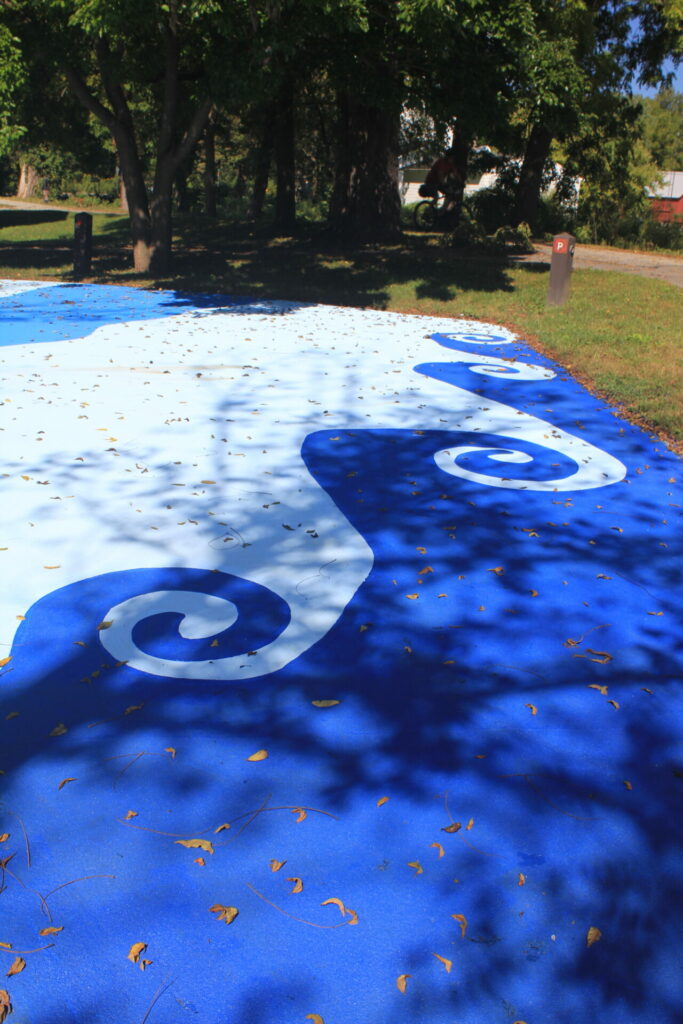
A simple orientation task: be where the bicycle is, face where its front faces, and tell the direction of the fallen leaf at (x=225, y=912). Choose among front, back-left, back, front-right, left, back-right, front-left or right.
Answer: right

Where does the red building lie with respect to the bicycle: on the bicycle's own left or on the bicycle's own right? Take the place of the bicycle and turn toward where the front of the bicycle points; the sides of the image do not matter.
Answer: on the bicycle's own right

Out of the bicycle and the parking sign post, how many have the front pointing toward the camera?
1

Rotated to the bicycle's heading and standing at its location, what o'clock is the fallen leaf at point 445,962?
The fallen leaf is roughly at 3 o'clock from the bicycle.

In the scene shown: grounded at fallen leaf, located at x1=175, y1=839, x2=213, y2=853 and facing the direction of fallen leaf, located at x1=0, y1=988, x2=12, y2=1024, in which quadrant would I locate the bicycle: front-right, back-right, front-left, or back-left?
back-right

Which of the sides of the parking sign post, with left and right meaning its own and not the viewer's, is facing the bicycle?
back

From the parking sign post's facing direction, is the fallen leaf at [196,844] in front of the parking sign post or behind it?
in front

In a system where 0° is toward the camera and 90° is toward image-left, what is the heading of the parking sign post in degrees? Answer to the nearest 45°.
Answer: approximately 0°

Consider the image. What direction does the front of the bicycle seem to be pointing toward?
to the viewer's left

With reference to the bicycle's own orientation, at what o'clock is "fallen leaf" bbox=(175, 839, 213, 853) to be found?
The fallen leaf is roughly at 9 o'clock from the bicycle.

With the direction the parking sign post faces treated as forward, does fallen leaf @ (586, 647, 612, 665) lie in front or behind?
in front

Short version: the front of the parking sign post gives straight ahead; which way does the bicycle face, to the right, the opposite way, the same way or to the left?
to the right

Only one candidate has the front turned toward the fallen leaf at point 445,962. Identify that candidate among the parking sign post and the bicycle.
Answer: the parking sign post

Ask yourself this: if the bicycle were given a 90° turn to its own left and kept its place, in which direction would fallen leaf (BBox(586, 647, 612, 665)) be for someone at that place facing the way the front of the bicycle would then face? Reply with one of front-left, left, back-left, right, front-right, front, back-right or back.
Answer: front

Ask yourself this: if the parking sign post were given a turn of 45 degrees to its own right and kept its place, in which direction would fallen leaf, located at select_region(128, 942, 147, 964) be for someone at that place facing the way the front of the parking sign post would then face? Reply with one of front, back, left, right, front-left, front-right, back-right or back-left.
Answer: front-left
